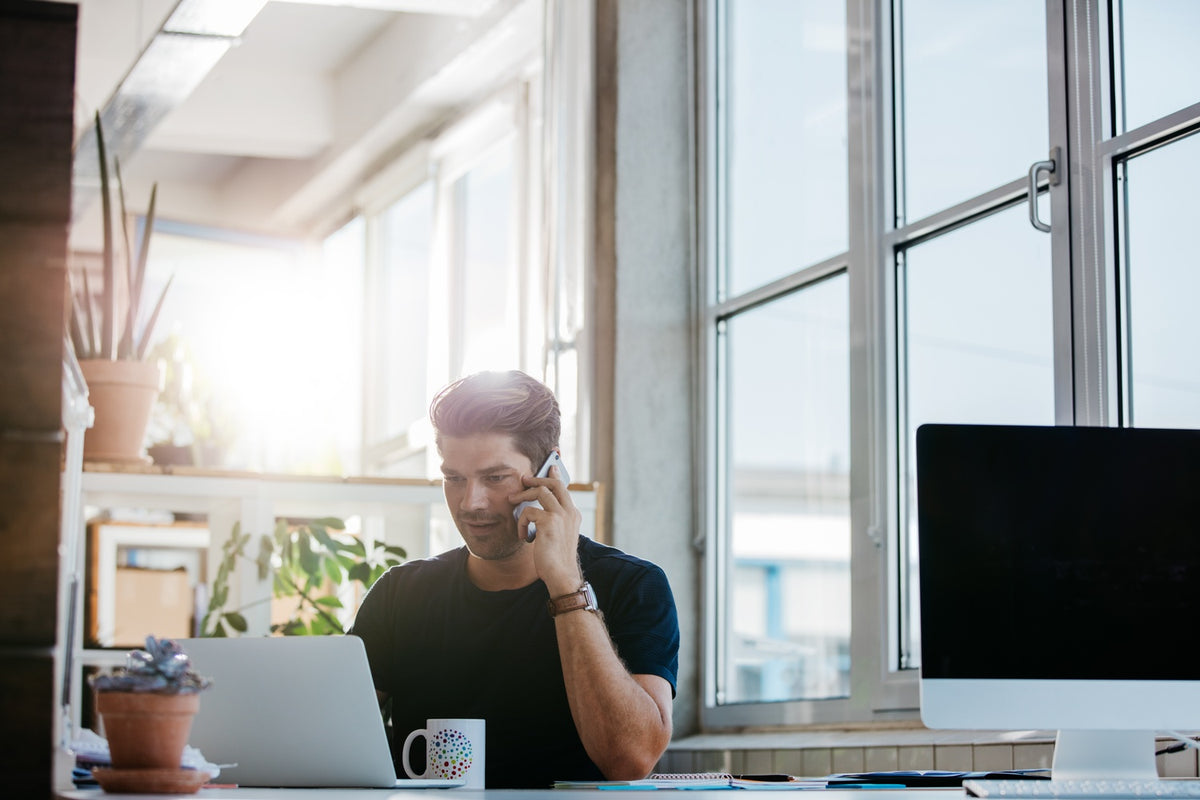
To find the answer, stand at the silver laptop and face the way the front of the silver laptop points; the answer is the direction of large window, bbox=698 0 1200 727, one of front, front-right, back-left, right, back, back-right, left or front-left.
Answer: front

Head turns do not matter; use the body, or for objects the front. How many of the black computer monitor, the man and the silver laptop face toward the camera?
2

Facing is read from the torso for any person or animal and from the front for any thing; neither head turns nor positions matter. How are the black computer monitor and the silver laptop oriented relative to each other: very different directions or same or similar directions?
very different directions

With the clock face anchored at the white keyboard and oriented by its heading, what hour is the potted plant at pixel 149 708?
The potted plant is roughly at 2 o'clock from the white keyboard.

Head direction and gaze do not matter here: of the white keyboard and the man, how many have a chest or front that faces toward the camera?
2

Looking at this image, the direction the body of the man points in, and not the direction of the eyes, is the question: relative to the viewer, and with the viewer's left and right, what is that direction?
facing the viewer

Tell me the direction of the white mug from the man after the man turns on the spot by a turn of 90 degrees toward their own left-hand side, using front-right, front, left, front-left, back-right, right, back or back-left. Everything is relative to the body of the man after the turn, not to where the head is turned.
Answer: right

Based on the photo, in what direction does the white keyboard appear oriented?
toward the camera

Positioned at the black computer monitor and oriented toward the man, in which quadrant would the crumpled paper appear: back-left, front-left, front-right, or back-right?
front-left

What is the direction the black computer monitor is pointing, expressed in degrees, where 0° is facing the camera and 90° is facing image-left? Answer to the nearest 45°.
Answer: approximately 0°

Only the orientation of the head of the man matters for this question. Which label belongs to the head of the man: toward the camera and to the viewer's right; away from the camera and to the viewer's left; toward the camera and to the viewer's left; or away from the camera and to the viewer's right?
toward the camera and to the viewer's left

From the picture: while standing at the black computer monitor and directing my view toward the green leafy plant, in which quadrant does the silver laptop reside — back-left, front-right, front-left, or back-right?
front-left

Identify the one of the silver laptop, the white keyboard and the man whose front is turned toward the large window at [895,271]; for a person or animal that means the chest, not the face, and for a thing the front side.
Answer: the silver laptop

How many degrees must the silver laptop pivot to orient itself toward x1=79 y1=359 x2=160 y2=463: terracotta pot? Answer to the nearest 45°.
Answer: approximately 45° to its left
